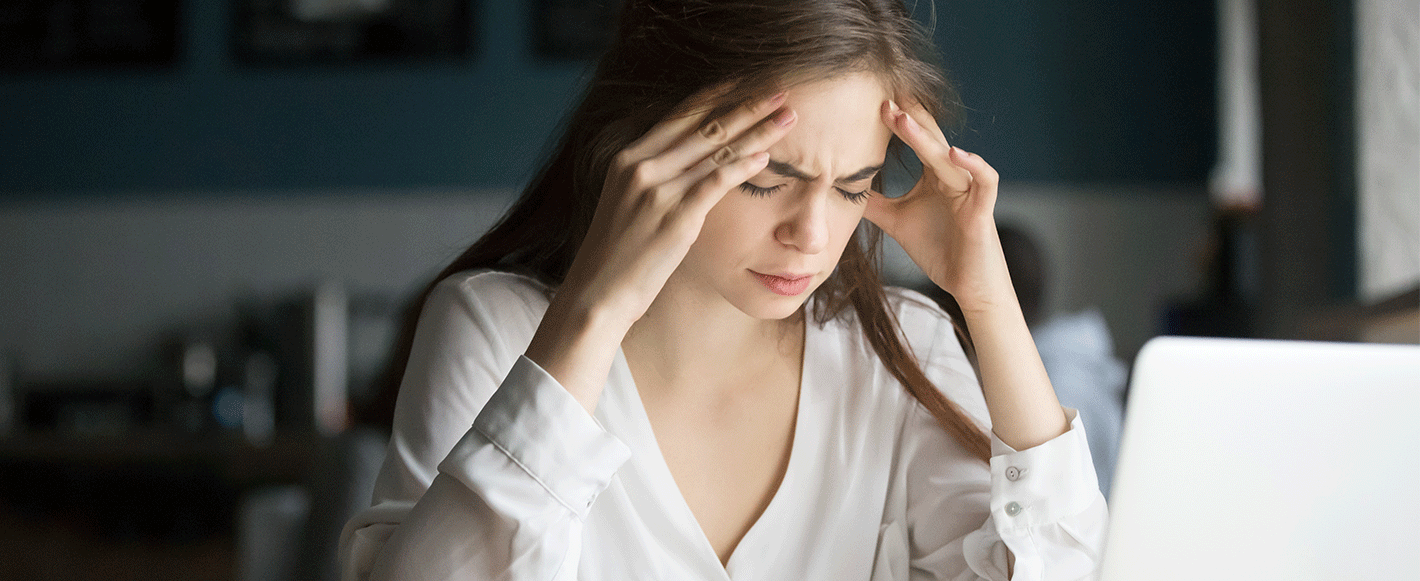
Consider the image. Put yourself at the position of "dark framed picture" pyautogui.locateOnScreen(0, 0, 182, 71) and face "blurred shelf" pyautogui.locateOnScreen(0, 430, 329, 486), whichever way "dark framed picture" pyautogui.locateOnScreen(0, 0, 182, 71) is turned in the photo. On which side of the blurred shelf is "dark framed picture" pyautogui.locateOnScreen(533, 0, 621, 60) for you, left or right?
left

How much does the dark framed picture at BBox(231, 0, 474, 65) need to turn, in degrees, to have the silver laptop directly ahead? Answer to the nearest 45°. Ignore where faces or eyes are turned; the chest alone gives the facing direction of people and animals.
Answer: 0° — it already faces it

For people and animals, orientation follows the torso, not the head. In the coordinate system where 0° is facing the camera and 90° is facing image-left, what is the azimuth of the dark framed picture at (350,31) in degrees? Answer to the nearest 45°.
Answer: approximately 0°

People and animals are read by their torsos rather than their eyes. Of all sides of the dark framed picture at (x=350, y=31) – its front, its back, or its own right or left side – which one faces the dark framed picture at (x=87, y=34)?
right

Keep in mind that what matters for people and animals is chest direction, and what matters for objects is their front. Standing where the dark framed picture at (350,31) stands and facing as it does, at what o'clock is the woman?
The woman is roughly at 12 o'clock from the dark framed picture.

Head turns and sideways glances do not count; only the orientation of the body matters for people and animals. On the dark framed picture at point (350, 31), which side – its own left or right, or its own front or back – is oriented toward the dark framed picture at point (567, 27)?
left

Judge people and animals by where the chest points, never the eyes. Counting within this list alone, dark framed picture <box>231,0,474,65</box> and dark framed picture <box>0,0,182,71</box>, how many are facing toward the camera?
2

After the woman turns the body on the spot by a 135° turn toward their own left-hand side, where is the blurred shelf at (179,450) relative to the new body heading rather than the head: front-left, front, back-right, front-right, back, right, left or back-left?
front-left

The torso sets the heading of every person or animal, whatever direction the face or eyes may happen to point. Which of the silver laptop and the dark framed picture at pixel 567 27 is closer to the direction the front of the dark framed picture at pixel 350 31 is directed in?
the silver laptop

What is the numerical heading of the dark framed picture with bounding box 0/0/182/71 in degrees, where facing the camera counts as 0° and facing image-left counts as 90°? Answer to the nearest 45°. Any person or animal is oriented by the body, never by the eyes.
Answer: approximately 0°
